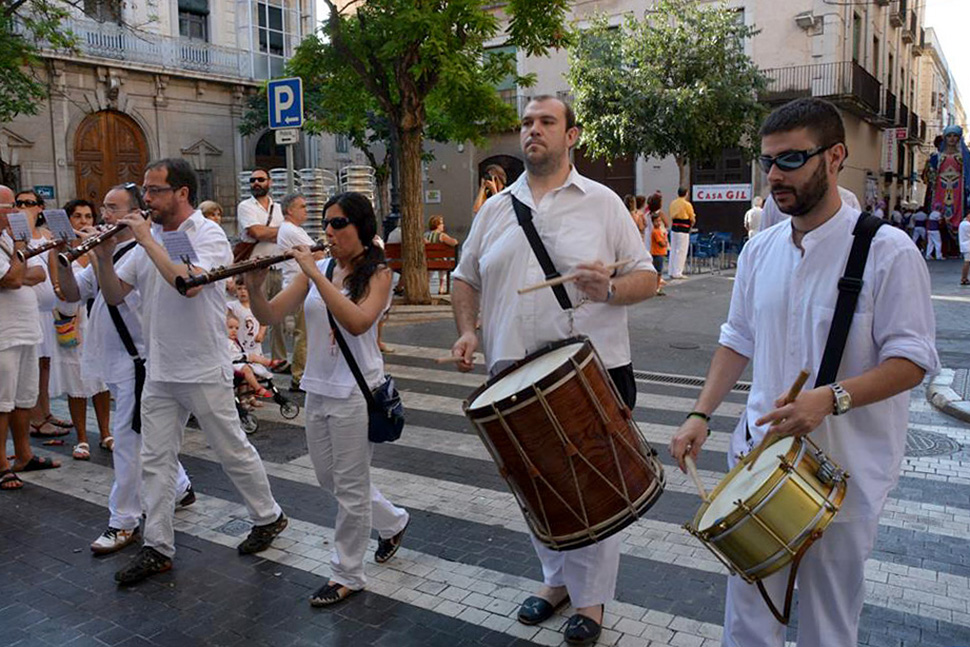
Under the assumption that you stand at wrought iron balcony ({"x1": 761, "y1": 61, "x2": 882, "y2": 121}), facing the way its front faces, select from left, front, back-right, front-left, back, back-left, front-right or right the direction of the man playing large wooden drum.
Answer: front

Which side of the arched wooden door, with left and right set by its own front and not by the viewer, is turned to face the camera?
front

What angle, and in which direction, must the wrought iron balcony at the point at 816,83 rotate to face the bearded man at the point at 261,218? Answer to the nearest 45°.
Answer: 0° — it already faces them

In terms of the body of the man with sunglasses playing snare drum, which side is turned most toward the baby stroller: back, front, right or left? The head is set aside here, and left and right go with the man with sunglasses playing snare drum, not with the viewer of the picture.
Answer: right

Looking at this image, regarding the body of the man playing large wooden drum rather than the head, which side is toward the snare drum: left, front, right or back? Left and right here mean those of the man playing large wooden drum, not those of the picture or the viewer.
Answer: left

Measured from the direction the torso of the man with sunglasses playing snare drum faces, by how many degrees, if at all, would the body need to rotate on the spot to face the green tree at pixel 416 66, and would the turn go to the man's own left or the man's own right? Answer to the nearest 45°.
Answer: approximately 90° to the man's own right

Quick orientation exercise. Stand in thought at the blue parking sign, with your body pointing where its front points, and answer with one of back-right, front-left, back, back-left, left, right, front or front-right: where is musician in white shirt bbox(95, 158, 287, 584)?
front

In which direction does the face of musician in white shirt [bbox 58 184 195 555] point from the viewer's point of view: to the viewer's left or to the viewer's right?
to the viewer's left

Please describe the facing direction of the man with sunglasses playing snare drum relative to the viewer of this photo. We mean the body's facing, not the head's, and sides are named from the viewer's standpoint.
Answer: facing the viewer and to the left of the viewer

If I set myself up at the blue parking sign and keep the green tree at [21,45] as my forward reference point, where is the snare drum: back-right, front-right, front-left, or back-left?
back-left
